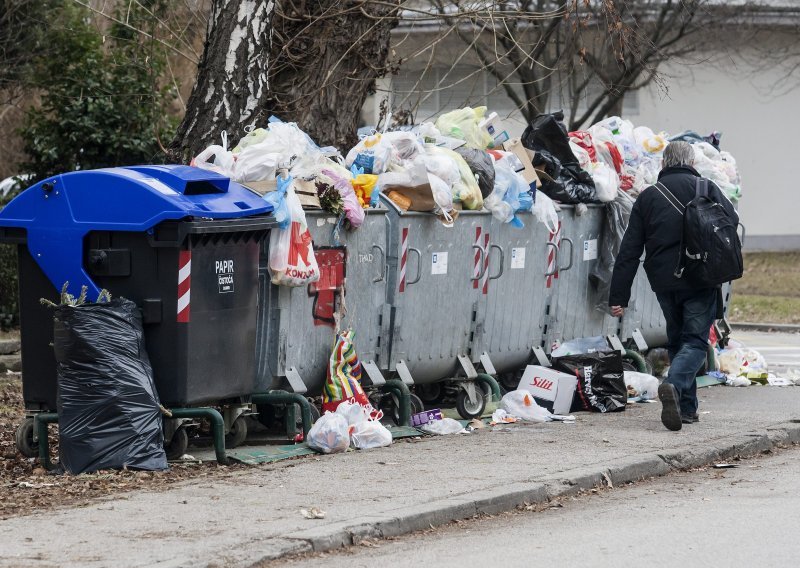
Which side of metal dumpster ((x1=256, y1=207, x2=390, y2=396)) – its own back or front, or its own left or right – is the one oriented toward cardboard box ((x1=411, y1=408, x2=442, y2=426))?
left

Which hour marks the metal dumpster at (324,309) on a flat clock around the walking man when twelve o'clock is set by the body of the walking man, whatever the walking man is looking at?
The metal dumpster is roughly at 8 o'clock from the walking man.

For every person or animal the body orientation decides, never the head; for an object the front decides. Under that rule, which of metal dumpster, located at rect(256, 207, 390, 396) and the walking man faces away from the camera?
the walking man

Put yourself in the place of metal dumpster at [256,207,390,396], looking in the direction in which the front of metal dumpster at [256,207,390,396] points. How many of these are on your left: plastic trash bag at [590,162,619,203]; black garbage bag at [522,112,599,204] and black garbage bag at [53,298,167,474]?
2

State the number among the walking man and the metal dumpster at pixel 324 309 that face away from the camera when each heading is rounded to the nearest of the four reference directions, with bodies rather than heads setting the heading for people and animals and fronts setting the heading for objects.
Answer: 1

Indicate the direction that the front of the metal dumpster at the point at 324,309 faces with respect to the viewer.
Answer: facing the viewer and to the right of the viewer

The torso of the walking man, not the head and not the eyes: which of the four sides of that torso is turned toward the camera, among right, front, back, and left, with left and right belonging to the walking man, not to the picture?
back

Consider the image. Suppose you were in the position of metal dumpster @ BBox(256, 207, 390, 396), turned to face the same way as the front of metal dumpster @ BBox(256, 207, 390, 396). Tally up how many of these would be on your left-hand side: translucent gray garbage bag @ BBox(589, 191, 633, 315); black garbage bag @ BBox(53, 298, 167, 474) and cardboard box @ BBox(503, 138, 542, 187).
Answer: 2
